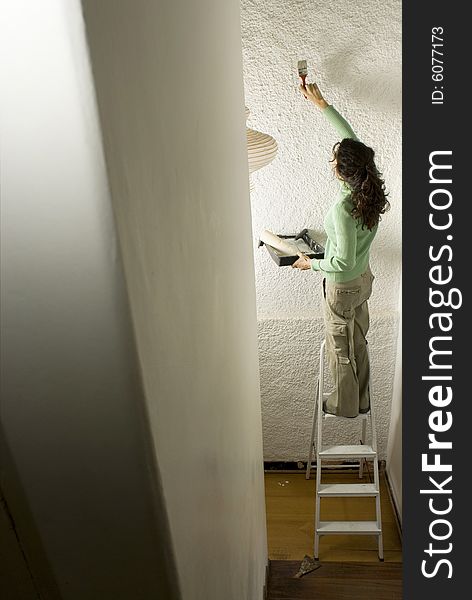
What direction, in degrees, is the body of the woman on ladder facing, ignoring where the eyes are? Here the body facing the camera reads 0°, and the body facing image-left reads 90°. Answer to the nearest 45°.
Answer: approximately 135°

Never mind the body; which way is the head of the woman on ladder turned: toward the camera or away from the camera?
away from the camera

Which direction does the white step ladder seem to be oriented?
toward the camera
